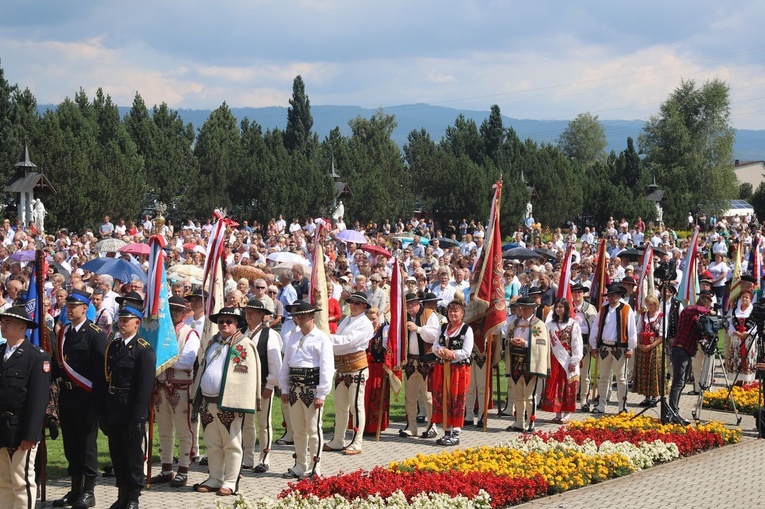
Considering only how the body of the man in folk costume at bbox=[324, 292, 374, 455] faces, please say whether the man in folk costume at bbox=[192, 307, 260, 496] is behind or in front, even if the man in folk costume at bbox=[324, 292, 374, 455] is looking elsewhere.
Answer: in front

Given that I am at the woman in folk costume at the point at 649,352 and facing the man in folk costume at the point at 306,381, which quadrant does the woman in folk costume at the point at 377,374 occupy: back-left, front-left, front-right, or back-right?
front-right

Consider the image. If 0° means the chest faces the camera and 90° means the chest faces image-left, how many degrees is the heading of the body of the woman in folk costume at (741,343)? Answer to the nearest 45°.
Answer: approximately 0°

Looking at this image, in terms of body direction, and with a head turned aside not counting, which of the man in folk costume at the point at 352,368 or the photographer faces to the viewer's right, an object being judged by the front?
the photographer

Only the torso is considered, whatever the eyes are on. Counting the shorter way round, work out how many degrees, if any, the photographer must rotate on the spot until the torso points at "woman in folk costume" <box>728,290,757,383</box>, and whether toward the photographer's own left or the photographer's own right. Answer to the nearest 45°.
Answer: approximately 90° to the photographer's own left

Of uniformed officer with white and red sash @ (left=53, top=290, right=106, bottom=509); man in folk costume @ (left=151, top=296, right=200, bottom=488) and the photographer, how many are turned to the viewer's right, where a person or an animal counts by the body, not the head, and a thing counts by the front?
1

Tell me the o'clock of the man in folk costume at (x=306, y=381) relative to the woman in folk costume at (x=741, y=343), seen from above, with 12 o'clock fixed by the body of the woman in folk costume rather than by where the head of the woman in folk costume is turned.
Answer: The man in folk costume is roughly at 1 o'clock from the woman in folk costume.

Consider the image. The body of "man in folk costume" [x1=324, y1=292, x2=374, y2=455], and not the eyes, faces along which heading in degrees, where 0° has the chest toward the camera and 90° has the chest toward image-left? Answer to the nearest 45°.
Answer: approximately 45°

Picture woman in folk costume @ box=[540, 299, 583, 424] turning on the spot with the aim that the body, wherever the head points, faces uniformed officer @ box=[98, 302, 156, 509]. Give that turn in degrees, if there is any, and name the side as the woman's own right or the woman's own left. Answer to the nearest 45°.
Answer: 0° — they already face them

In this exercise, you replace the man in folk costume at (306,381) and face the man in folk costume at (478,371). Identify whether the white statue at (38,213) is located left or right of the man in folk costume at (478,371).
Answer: left

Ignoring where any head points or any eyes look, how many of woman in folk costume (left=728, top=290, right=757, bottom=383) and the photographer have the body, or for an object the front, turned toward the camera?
1

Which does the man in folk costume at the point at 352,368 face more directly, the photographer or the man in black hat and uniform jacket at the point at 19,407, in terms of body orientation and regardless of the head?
the man in black hat and uniform jacket

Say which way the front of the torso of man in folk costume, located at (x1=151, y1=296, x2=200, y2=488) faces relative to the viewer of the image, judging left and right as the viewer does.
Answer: facing the viewer and to the left of the viewer
